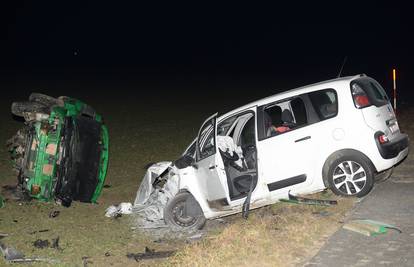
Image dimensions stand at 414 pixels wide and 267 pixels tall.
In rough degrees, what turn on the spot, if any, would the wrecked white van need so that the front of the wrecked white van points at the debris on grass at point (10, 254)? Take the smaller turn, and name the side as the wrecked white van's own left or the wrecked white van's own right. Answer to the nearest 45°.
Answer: approximately 45° to the wrecked white van's own left

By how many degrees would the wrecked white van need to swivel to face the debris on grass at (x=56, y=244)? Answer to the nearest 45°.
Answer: approximately 45° to its left

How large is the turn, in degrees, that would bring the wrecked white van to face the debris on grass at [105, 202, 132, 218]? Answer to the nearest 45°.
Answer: approximately 45° to its left

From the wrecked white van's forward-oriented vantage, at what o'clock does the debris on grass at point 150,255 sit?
The debris on grass is roughly at 10 o'clock from the wrecked white van.

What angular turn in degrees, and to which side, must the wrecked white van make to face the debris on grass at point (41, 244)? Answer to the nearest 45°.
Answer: approximately 45° to its left

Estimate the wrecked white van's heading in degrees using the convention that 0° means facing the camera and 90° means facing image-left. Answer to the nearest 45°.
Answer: approximately 135°

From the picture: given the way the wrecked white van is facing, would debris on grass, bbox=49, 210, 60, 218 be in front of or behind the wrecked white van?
in front

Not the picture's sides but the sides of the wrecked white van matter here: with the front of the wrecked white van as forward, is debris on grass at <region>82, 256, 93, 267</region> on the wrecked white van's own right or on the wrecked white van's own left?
on the wrecked white van's own left
